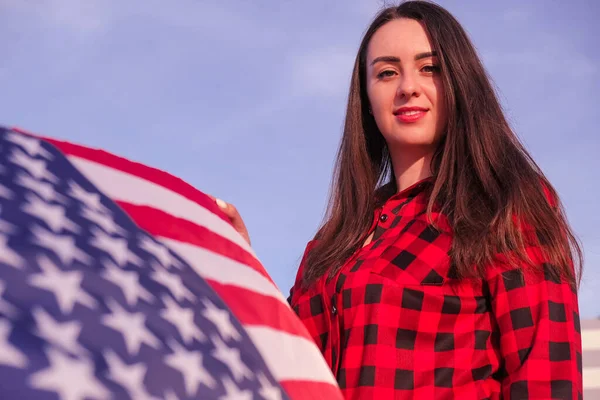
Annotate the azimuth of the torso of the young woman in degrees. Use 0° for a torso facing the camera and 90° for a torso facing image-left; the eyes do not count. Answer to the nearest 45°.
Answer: approximately 45°
